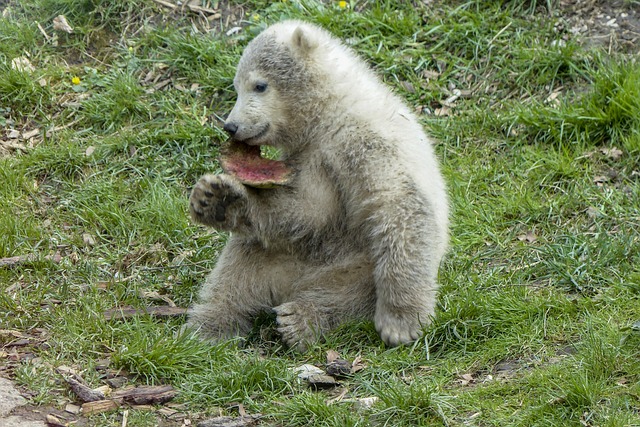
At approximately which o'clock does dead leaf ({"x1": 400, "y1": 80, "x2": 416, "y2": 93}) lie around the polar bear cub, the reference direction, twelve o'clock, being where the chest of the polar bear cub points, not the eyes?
The dead leaf is roughly at 5 o'clock from the polar bear cub.

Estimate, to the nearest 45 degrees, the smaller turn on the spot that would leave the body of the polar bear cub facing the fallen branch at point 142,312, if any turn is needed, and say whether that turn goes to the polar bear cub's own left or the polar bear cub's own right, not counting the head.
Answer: approximately 45° to the polar bear cub's own right

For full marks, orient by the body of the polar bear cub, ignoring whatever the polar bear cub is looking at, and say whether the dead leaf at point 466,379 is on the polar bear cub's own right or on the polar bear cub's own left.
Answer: on the polar bear cub's own left

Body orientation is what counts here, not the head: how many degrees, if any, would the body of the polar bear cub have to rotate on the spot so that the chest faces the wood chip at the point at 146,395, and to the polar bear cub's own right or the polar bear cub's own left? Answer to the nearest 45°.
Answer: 0° — it already faces it

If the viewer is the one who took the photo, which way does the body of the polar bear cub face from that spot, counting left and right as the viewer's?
facing the viewer and to the left of the viewer

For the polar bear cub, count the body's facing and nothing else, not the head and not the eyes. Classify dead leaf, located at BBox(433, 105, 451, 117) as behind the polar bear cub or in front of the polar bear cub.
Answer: behind

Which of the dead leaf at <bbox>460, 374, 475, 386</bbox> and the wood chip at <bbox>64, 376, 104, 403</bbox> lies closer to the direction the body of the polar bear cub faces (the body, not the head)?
the wood chip

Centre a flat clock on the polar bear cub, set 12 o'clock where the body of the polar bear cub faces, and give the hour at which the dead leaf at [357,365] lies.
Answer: The dead leaf is roughly at 10 o'clock from the polar bear cub.

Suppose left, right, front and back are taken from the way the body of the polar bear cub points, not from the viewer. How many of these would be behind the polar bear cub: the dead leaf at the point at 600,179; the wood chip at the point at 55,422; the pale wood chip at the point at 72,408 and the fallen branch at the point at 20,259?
1

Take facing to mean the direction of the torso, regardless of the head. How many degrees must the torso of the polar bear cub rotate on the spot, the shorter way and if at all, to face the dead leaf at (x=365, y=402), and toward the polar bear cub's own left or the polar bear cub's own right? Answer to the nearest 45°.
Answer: approximately 45° to the polar bear cub's own left

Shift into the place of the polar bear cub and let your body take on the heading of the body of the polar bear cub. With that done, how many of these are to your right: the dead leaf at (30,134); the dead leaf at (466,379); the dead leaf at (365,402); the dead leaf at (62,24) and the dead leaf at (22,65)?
3

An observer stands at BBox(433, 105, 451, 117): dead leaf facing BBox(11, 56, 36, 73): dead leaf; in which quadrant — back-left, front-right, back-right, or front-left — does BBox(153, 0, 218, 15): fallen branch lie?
front-right

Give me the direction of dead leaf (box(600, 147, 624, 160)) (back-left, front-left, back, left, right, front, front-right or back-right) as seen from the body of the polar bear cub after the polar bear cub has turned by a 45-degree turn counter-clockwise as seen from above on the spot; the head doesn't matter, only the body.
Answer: back-left

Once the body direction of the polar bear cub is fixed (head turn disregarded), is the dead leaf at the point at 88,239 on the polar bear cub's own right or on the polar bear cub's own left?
on the polar bear cub's own right

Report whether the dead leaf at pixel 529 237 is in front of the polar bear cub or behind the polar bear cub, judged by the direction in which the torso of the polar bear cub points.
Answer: behind

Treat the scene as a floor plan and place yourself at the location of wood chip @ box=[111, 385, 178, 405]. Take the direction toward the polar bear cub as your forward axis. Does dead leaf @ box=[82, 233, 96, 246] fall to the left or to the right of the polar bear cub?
left

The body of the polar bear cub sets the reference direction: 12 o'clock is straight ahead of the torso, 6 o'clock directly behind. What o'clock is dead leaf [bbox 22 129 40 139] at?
The dead leaf is roughly at 3 o'clock from the polar bear cub.
